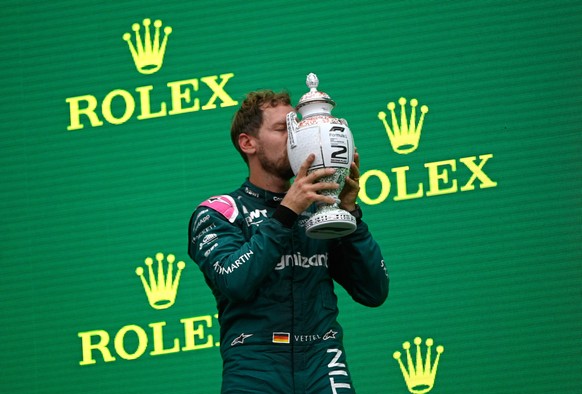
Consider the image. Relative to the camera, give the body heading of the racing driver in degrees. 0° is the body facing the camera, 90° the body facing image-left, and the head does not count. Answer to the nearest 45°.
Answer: approximately 315°

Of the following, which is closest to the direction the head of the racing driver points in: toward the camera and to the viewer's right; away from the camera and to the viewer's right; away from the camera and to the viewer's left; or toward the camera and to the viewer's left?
toward the camera and to the viewer's right
